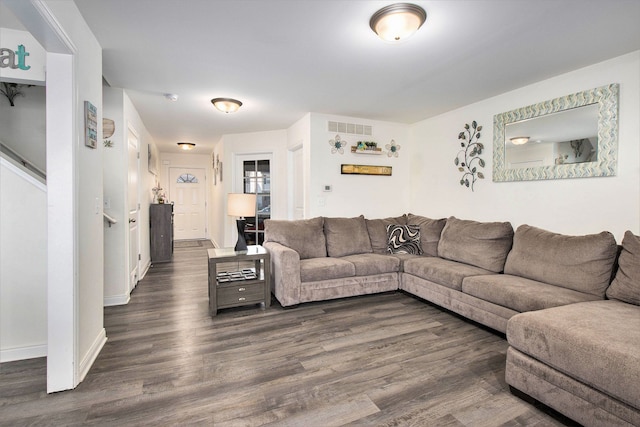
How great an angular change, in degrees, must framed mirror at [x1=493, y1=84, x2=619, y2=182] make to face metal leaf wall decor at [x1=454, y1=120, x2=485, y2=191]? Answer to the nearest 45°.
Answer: approximately 90° to its right

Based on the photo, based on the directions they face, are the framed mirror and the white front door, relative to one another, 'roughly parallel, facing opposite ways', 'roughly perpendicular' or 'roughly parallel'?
roughly perpendicular

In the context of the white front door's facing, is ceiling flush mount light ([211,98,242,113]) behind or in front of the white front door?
in front

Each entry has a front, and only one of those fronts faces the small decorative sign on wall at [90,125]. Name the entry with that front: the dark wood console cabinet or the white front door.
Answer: the white front door

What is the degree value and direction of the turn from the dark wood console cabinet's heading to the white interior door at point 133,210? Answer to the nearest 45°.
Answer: approximately 90° to its right

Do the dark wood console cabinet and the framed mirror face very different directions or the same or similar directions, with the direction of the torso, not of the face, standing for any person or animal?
very different directions

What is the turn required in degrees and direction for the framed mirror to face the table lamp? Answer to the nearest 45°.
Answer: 0° — it already faces it

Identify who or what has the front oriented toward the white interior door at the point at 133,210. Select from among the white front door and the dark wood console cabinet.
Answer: the white front door
